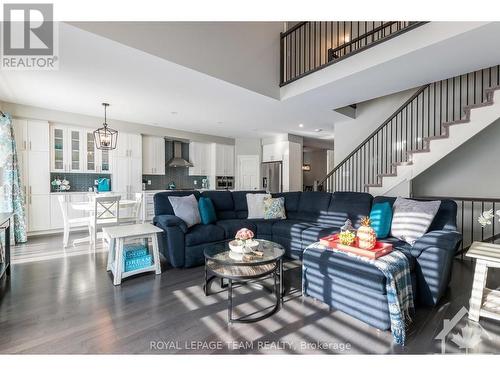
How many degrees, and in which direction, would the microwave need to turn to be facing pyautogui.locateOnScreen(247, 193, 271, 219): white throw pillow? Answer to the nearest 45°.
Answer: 0° — it already faces it

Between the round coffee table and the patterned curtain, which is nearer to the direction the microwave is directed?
the round coffee table

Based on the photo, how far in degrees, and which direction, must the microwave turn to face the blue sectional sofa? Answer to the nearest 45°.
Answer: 0° — it already faces it

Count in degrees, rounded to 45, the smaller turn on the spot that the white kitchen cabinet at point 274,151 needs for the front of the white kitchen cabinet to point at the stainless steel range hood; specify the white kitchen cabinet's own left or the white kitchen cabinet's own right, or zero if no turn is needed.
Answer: approximately 45° to the white kitchen cabinet's own right

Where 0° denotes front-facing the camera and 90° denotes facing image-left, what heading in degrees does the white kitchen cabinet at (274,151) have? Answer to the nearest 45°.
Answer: approximately 45°

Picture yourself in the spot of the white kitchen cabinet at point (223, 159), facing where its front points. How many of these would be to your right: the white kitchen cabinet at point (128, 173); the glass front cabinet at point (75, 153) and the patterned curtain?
3
